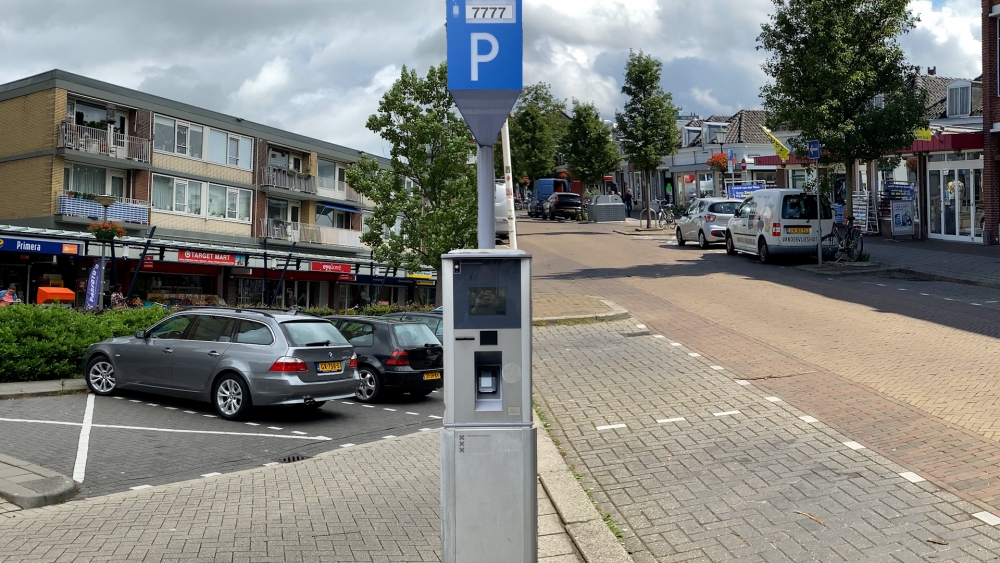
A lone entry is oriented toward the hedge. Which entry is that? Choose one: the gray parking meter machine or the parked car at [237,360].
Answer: the parked car

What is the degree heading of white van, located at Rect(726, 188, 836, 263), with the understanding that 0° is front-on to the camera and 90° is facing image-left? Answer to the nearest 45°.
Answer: approximately 135°

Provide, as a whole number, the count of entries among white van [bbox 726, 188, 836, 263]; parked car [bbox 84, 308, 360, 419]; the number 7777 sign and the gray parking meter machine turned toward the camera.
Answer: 2

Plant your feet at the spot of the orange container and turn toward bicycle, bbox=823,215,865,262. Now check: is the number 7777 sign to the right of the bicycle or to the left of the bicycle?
right

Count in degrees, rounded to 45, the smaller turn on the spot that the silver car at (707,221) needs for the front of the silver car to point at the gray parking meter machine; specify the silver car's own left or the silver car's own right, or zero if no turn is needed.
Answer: approximately 135° to the silver car's own left

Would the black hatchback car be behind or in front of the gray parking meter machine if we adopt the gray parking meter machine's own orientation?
behind

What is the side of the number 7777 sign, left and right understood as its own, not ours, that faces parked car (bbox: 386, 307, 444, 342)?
back

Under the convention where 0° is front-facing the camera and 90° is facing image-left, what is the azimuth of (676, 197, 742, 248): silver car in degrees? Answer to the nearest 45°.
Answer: approximately 135°

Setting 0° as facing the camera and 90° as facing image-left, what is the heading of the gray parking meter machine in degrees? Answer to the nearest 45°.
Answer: approximately 0°

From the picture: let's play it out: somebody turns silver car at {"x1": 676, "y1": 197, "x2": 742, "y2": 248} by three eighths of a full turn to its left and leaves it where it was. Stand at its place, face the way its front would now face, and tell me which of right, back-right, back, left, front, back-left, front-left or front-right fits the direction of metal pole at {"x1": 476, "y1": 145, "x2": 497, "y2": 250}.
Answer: front

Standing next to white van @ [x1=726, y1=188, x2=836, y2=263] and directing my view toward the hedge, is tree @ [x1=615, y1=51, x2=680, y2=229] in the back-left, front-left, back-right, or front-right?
back-right

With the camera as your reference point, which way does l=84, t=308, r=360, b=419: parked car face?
facing away from the viewer and to the left of the viewer

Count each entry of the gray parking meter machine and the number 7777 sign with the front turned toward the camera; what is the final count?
2
